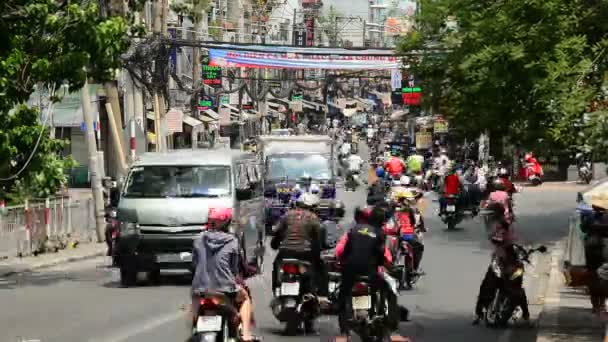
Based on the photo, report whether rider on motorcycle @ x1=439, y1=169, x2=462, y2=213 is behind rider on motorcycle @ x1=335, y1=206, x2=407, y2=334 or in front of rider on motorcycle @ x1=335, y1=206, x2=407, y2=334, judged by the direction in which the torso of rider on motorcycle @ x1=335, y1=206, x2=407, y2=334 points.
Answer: in front

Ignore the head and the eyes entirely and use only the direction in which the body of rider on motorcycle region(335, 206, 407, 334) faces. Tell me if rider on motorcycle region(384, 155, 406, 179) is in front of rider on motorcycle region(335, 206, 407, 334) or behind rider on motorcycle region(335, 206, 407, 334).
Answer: in front

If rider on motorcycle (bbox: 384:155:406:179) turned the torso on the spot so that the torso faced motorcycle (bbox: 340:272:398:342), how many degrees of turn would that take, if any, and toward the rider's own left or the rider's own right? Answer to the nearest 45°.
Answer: approximately 180°

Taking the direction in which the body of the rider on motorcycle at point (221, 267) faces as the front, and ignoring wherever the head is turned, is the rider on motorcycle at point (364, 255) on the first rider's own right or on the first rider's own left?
on the first rider's own right

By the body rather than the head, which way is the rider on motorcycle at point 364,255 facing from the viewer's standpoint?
away from the camera

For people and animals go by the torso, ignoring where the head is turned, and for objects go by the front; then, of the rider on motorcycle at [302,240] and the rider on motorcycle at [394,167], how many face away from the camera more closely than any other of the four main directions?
2

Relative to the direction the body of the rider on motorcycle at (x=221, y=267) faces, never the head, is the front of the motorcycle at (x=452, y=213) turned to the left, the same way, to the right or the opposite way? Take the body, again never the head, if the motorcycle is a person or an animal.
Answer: the same way

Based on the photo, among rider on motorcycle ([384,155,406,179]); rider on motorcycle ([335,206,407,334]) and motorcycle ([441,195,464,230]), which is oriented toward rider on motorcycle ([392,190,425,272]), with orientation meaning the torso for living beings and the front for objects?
rider on motorcycle ([335,206,407,334])

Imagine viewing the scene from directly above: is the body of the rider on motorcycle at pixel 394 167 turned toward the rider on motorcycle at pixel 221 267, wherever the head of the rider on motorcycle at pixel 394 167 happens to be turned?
no

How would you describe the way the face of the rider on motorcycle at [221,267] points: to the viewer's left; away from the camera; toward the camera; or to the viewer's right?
away from the camera

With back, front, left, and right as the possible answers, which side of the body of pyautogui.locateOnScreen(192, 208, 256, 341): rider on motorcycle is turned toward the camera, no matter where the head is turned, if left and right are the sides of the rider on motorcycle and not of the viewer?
back

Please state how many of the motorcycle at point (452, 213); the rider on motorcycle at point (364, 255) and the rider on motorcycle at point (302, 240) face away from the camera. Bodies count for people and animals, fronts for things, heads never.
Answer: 3

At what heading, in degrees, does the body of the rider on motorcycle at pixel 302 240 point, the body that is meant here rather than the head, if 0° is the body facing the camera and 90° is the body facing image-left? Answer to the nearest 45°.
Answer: approximately 180°

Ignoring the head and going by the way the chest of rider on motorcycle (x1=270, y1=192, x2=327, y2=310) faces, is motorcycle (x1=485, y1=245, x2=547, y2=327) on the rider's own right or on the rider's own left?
on the rider's own right

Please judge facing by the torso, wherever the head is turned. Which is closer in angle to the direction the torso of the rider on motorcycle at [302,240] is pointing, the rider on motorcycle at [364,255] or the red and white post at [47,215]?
the red and white post

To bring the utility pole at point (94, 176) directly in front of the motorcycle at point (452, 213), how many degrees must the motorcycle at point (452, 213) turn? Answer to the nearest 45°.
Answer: approximately 90° to its left

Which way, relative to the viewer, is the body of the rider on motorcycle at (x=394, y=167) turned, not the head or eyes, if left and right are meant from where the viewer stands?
facing away from the viewer

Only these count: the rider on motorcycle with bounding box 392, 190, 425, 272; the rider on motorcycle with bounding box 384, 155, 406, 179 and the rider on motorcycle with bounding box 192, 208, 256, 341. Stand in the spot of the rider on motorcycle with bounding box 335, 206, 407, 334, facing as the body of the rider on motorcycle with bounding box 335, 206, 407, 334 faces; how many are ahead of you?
2
